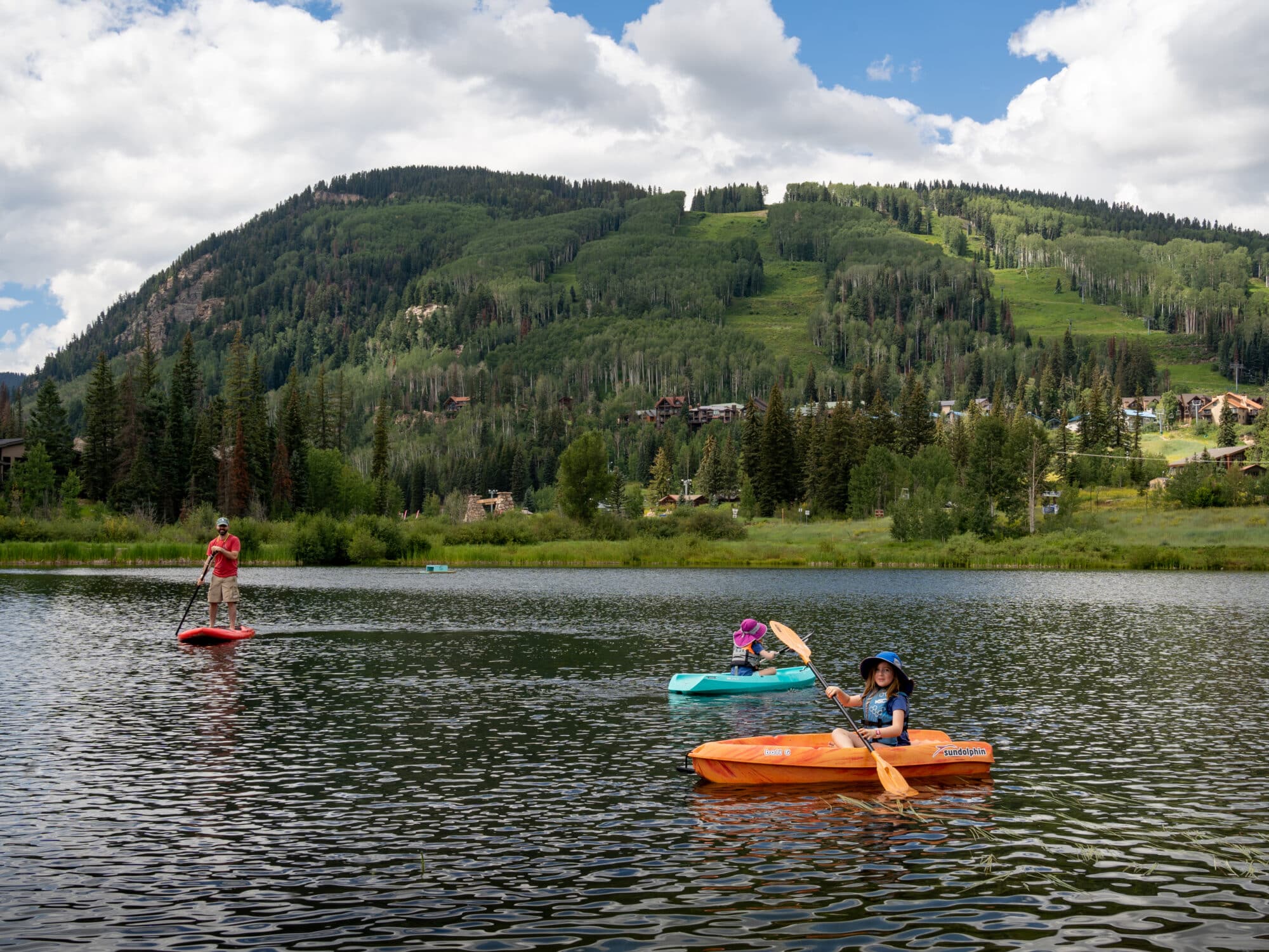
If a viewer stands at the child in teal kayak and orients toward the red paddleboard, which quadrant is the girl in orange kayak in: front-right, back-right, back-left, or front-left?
back-left

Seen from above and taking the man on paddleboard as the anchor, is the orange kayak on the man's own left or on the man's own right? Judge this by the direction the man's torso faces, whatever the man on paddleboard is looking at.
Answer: on the man's own left

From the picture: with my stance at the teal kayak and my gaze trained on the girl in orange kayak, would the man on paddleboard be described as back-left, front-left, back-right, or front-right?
back-right

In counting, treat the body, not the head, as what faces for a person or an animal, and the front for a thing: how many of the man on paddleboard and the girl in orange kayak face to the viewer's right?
0

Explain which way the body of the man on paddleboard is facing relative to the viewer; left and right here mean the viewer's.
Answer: facing the viewer and to the left of the viewer

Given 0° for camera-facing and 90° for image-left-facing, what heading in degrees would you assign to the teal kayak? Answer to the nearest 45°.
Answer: approximately 270°

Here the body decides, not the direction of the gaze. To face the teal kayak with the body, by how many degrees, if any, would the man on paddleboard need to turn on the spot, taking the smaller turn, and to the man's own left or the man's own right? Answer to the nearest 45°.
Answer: approximately 90° to the man's own left

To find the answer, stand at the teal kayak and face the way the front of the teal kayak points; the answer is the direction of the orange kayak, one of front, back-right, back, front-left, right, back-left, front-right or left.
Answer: right

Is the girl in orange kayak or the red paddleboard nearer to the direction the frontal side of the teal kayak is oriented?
the girl in orange kayak

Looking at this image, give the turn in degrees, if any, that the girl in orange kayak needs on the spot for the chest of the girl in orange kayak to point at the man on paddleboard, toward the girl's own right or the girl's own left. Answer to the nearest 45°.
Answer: approximately 90° to the girl's own right
